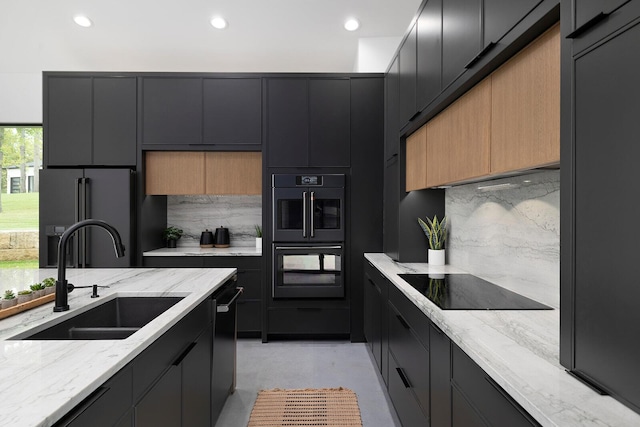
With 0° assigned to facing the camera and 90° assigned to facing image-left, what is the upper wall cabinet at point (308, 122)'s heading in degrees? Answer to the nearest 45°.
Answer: approximately 0°

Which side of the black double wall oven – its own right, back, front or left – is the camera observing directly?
front

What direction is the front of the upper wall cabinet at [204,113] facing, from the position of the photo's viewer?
facing the viewer

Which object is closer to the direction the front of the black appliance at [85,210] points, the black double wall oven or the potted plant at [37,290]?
the potted plant

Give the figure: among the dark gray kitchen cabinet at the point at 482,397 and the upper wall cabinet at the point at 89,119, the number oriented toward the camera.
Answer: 1

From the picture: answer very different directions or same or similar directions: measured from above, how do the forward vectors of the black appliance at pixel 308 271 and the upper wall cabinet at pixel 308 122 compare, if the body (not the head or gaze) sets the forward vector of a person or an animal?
same or similar directions

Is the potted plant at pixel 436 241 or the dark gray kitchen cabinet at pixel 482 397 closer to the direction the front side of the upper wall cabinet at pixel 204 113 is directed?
the dark gray kitchen cabinet

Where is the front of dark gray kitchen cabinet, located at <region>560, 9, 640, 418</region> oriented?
to the viewer's left

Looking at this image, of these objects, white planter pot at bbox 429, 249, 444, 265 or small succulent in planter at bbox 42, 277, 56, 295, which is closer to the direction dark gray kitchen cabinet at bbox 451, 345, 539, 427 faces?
the small succulent in planter

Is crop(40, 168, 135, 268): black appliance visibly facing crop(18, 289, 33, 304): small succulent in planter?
yes

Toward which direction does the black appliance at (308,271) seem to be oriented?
toward the camera

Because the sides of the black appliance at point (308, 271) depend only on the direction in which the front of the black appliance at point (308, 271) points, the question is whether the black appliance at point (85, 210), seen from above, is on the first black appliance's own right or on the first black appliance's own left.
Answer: on the first black appliance's own right

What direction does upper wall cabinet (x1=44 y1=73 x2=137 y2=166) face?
toward the camera

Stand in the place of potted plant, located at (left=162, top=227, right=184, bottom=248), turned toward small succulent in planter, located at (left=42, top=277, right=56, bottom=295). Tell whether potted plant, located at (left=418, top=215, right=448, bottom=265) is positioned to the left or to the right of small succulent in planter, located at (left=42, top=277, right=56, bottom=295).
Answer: left

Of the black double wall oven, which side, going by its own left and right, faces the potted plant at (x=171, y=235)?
right

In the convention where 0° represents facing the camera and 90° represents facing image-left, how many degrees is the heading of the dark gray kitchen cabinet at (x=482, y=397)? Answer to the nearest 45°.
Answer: approximately 90°
